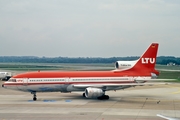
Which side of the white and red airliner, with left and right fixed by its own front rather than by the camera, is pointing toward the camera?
left
